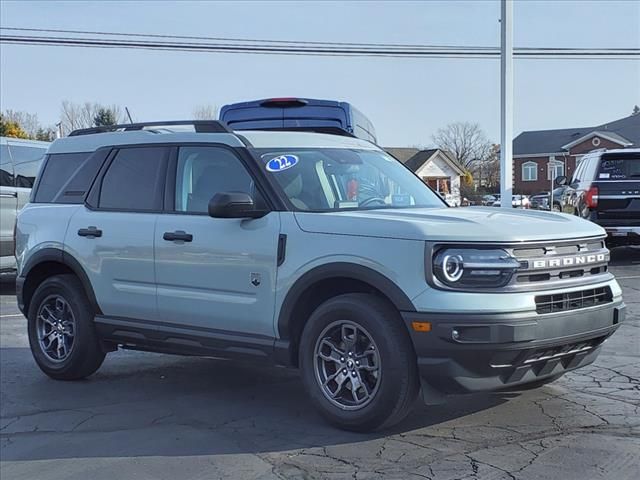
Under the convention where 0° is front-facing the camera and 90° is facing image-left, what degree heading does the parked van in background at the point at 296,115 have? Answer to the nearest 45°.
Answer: approximately 180°

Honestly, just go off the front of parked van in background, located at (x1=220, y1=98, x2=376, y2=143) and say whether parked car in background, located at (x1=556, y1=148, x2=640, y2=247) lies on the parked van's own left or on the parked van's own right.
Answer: on the parked van's own right

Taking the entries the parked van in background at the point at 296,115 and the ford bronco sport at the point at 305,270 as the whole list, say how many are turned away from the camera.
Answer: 1

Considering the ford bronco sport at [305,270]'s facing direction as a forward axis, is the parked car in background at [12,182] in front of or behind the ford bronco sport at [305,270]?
behind

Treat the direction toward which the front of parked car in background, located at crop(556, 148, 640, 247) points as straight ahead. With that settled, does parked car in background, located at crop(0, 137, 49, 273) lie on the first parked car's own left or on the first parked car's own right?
on the first parked car's own left

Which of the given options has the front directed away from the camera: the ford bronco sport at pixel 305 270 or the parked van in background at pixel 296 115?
the parked van in background

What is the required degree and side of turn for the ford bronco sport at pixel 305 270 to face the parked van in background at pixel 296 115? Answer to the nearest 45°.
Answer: approximately 135° to its left

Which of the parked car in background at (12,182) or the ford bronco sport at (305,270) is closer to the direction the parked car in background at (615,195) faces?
the parked car in background

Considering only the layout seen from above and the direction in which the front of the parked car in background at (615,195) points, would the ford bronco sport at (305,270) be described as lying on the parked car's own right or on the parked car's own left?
on the parked car's own left

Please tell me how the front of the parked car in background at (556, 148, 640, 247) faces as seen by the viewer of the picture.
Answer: facing away from the viewer and to the left of the viewer

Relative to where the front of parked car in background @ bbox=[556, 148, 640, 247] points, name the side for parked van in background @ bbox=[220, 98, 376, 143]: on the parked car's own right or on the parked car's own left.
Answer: on the parked car's own left

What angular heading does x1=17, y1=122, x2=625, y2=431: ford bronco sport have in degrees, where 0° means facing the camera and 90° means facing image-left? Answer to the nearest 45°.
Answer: approximately 315°

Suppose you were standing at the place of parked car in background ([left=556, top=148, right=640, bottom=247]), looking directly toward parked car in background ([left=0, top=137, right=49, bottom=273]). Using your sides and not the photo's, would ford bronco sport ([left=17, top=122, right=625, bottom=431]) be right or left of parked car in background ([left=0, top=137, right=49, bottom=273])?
left
